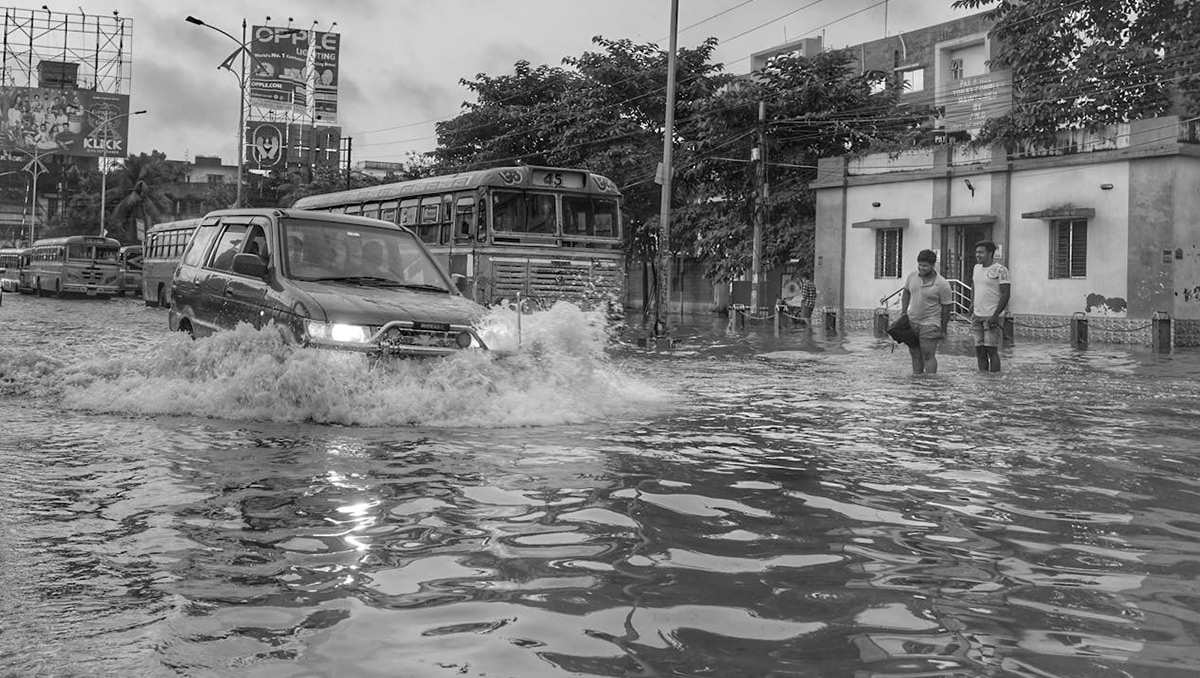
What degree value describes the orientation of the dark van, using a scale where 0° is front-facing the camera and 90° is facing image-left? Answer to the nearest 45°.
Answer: approximately 315°

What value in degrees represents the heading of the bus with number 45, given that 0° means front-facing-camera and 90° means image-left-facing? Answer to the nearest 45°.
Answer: approximately 315°

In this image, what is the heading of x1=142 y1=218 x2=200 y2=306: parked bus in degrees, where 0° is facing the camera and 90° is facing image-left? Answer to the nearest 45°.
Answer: approximately 315°

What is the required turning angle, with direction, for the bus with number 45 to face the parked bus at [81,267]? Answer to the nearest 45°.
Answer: approximately 180°

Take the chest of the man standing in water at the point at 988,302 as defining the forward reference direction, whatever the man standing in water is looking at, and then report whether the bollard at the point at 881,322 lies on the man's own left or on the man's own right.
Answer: on the man's own right
